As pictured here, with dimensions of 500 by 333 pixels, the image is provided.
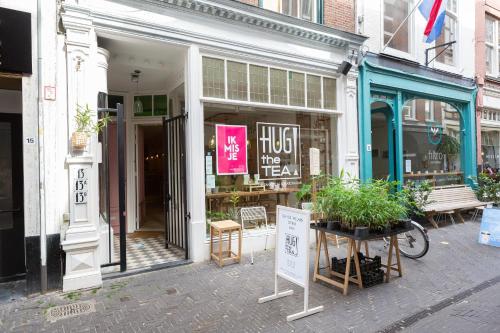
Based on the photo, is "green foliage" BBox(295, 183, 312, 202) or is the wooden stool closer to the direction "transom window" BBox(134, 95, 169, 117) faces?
the wooden stool

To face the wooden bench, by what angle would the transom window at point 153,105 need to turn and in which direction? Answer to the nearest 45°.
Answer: approximately 90° to its left

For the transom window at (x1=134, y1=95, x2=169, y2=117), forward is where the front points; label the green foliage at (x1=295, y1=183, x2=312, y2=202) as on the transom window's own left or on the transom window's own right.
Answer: on the transom window's own left

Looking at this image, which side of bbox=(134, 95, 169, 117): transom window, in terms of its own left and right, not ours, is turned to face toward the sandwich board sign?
front

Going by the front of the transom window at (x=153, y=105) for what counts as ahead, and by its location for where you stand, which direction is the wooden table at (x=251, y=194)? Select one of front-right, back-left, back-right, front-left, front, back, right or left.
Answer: front-left

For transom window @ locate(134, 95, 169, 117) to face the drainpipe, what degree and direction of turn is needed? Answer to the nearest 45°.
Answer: approximately 45° to its right

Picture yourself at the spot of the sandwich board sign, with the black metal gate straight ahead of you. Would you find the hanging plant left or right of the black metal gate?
left

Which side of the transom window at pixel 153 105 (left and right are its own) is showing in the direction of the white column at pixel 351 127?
left

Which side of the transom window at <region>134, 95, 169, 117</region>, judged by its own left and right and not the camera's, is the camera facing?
front
